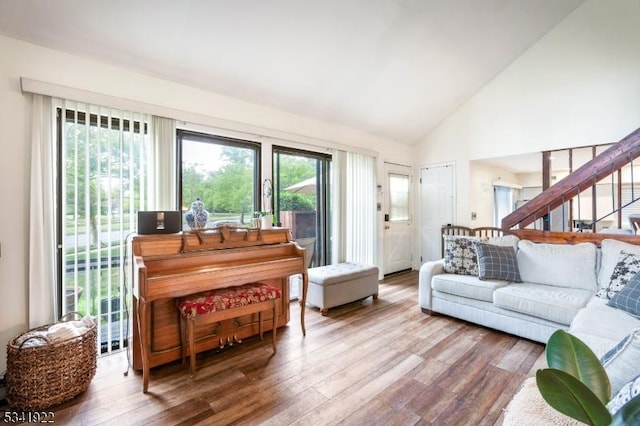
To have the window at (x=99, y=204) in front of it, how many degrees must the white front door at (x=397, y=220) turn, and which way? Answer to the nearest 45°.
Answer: approximately 90° to its right

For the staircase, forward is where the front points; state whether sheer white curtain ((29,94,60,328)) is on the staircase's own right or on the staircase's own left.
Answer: on the staircase's own left

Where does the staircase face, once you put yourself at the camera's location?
facing to the left of the viewer

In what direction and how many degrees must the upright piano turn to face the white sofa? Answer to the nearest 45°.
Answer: approximately 45° to its left

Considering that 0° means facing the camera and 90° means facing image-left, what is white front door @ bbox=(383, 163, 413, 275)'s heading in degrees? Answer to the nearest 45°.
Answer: approximately 315°
